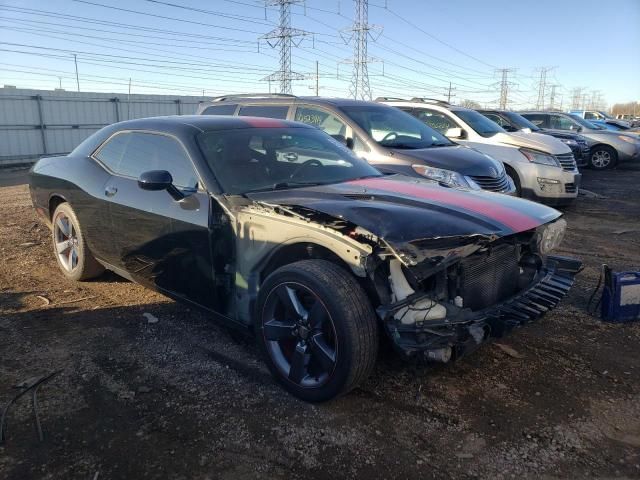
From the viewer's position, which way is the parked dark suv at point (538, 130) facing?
facing the viewer and to the right of the viewer

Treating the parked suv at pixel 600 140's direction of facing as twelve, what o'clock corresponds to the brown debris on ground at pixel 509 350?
The brown debris on ground is roughly at 3 o'clock from the parked suv.

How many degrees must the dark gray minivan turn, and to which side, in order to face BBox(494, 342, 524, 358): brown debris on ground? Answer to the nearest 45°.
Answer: approximately 45° to its right

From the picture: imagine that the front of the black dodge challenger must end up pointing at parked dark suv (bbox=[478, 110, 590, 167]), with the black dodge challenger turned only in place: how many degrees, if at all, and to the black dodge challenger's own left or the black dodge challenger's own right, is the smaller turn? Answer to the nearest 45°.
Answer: approximately 90° to the black dodge challenger's own left

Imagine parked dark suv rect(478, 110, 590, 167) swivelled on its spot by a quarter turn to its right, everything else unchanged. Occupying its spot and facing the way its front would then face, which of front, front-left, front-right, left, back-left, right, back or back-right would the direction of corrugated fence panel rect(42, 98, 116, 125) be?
front-right

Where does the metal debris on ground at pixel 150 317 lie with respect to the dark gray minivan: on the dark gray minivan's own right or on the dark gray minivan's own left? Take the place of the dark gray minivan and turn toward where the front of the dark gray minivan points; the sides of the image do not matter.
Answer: on the dark gray minivan's own right

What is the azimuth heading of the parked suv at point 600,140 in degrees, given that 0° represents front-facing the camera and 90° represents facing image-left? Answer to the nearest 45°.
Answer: approximately 270°

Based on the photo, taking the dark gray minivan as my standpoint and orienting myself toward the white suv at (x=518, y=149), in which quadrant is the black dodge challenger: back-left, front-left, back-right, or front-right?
back-right

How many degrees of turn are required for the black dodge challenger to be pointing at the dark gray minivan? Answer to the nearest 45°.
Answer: approximately 135° to its left

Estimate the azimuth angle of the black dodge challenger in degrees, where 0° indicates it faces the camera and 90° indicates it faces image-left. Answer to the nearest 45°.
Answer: approximately 315°

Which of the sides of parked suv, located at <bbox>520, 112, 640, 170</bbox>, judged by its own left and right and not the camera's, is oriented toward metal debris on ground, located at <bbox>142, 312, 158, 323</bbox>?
right
